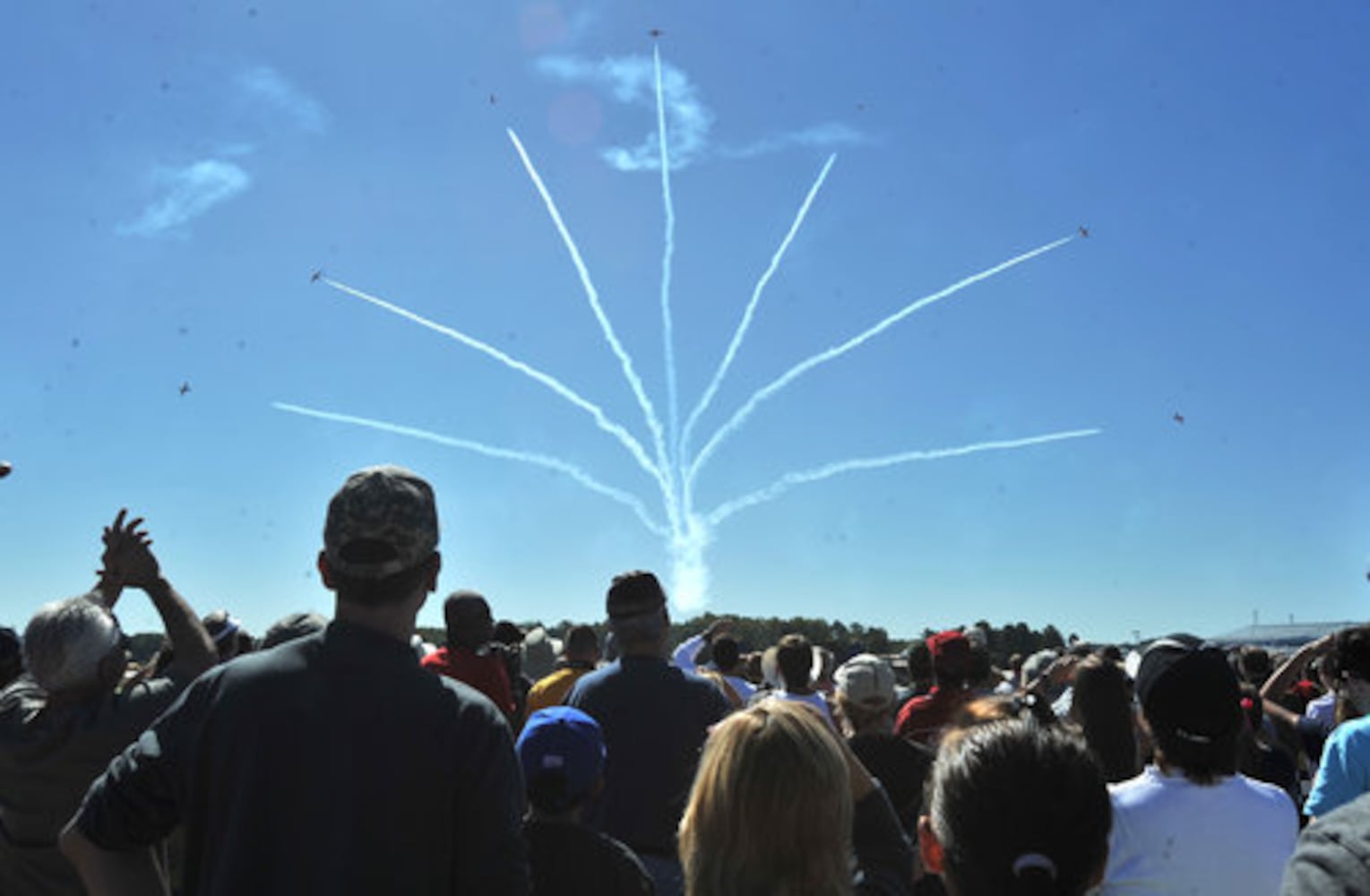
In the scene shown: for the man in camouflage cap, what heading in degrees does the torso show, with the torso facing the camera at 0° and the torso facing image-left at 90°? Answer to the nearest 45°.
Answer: approximately 180°

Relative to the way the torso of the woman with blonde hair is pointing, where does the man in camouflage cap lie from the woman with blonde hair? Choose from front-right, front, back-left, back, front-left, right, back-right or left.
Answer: left

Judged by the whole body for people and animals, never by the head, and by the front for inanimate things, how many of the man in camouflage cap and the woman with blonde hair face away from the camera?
2

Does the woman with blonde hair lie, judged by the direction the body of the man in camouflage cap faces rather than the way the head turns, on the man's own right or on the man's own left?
on the man's own right

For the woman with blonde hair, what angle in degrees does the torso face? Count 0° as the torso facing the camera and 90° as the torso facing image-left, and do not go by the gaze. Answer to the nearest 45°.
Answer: approximately 180°

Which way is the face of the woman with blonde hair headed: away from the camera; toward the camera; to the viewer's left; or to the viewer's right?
away from the camera

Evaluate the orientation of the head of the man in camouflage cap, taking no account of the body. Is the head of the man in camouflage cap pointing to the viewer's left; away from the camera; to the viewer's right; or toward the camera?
away from the camera
